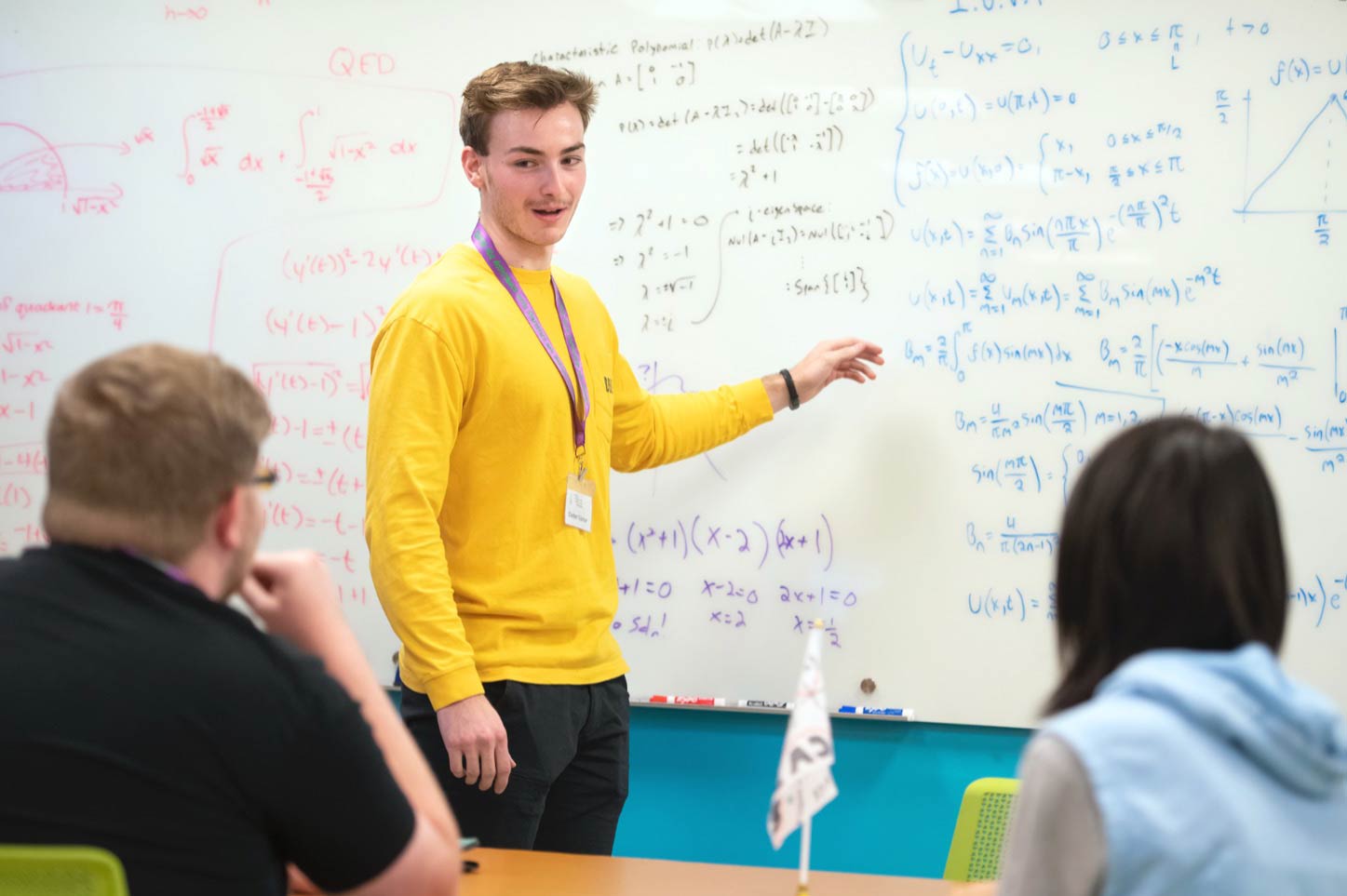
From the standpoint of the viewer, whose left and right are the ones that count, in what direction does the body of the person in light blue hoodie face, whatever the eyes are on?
facing away from the viewer and to the left of the viewer

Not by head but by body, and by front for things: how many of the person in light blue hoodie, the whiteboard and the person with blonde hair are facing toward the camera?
1

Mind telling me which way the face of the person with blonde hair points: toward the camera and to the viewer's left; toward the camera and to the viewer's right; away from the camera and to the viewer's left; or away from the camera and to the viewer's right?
away from the camera and to the viewer's right

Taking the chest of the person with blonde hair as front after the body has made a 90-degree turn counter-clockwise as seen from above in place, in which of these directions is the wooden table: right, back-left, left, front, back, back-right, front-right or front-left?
right

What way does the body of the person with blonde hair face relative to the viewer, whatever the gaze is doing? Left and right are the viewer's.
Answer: facing away from the viewer and to the right of the viewer

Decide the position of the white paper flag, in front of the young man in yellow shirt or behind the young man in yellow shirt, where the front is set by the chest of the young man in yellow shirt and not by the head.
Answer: in front

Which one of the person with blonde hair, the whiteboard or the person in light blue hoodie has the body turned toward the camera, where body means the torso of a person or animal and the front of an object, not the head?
the whiteboard

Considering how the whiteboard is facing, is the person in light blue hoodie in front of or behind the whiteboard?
in front

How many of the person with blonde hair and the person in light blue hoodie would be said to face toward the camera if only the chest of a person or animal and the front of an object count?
0

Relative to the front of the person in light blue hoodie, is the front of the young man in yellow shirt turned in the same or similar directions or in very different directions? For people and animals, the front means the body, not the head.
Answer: very different directions

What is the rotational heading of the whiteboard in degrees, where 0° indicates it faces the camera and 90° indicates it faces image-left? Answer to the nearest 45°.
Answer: approximately 0°

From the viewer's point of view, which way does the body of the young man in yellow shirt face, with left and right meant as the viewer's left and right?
facing the viewer and to the right of the viewer

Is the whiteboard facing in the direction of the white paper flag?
yes
